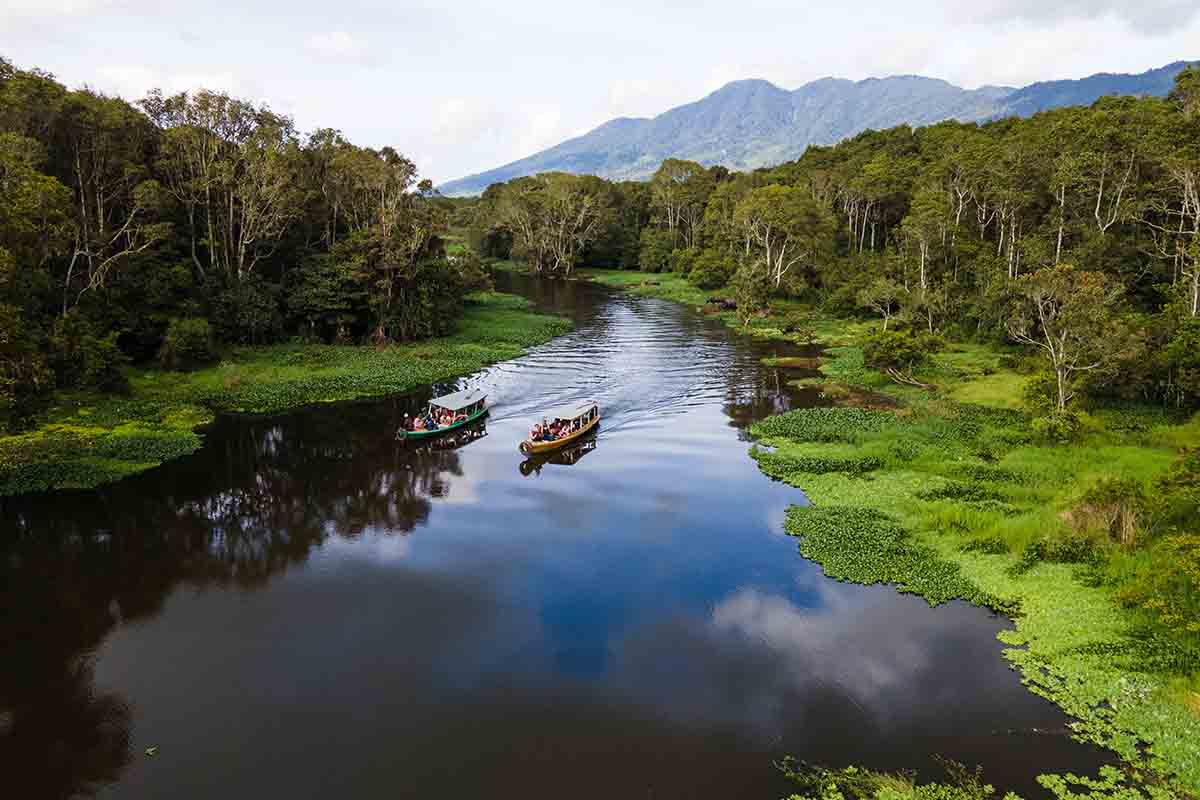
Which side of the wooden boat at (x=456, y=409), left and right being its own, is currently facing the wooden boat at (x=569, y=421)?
left

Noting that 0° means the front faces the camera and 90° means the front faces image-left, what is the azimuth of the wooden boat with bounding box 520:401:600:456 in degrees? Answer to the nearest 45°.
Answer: approximately 45°

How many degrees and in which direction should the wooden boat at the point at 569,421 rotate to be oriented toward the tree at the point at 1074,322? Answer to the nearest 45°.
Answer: approximately 135° to its left

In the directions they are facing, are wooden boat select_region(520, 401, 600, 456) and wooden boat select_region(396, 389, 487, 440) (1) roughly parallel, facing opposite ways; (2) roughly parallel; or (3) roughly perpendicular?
roughly parallel

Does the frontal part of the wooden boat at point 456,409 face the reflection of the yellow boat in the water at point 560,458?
no

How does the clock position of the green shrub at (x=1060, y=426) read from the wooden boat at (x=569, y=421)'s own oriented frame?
The green shrub is roughly at 8 o'clock from the wooden boat.

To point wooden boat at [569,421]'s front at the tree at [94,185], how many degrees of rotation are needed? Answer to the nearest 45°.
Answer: approximately 45° to its right

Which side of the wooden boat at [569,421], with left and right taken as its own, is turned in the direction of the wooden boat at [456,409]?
right

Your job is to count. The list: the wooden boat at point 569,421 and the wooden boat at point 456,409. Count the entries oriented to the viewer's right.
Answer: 0

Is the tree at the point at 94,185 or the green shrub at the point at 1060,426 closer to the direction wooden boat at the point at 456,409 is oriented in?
the tree

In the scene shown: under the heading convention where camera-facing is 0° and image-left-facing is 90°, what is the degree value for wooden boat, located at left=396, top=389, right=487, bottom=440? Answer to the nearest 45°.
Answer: approximately 45°

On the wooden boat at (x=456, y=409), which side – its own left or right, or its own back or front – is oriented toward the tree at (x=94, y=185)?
right
